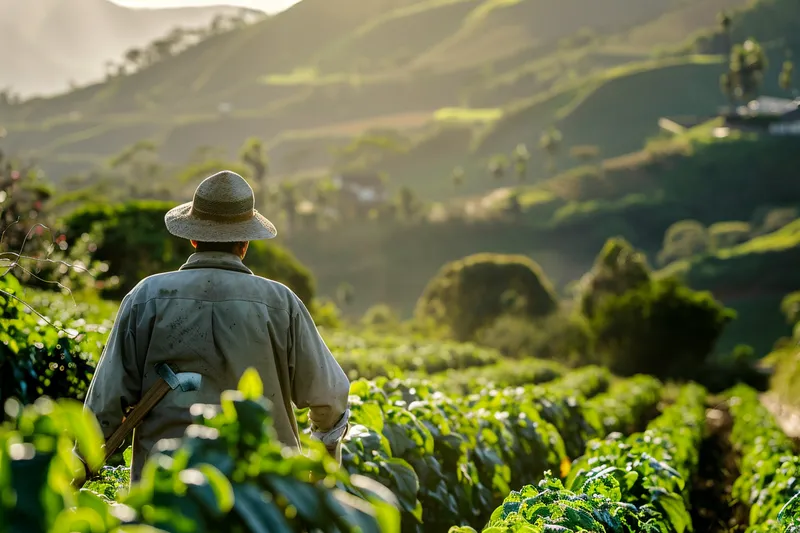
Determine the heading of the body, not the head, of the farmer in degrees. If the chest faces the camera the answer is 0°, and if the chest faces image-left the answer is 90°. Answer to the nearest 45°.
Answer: approximately 180°

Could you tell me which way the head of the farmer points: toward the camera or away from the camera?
away from the camera

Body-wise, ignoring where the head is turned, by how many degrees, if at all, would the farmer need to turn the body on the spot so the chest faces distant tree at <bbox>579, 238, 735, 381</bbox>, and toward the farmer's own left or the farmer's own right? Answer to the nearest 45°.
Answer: approximately 45° to the farmer's own right

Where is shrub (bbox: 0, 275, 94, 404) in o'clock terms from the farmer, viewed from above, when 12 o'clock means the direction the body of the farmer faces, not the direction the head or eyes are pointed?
The shrub is roughly at 11 o'clock from the farmer.

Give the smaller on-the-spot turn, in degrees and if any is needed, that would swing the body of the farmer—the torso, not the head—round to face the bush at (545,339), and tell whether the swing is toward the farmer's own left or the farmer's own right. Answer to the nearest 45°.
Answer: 0° — they already face it

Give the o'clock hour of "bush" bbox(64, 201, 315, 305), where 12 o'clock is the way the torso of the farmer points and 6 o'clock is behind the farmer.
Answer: The bush is roughly at 12 o'clock from the farmer.

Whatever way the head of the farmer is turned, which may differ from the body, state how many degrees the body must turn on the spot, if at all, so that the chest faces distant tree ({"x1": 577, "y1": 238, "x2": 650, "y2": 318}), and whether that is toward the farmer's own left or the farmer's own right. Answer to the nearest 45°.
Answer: approximately 45° to the farmer's own right
